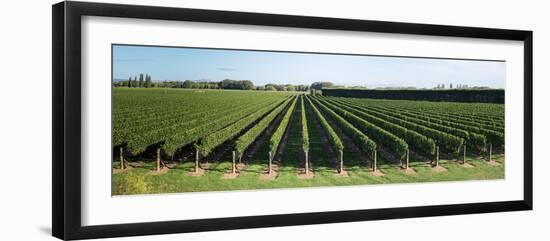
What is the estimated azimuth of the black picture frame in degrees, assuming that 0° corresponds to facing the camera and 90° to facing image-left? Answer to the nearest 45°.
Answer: approximately 315°
